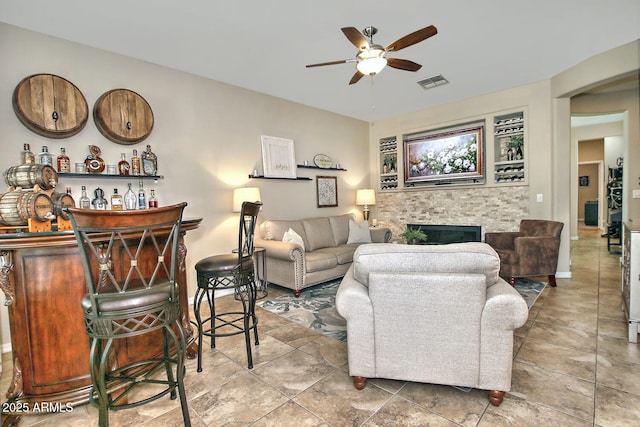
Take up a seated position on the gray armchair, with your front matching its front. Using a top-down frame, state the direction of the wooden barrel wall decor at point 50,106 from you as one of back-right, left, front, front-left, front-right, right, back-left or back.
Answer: left

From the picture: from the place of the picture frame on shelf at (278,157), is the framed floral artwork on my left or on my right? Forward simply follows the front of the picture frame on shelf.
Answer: on my left

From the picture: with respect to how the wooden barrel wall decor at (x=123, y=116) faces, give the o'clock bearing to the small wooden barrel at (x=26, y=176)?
The small wooden barrel is roughly at 2 o'clock from the wooden barrel wall decor.

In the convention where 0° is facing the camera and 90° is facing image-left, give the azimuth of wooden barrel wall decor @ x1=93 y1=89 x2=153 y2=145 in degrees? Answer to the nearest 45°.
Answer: approximately 315°

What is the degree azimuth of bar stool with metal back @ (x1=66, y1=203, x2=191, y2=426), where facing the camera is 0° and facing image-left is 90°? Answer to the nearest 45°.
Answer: approximately 180°

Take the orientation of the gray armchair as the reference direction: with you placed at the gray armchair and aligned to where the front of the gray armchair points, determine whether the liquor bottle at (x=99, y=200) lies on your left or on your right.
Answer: on your left

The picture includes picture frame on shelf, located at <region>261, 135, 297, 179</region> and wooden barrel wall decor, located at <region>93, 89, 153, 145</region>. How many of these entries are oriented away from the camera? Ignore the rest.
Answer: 0

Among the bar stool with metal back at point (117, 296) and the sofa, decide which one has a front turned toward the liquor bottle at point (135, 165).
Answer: the bar stool with metal back

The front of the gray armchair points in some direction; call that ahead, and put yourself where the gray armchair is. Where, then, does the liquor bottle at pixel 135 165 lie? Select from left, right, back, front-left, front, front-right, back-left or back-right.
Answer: left

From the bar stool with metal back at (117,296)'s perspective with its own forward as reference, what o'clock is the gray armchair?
The gray armchair is roughly at 4 o'clock from the bar stool with metal back.

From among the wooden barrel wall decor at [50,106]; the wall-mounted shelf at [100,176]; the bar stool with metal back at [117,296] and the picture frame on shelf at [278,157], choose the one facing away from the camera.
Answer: the bar stool with metal back

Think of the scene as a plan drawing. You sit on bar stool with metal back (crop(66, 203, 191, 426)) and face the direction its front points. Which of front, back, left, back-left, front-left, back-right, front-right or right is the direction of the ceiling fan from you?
right

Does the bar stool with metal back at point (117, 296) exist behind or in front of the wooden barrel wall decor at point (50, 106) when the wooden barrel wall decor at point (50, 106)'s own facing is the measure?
in front

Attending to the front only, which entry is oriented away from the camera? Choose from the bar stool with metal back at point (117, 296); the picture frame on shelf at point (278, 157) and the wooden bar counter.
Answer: the bar stool with metal back

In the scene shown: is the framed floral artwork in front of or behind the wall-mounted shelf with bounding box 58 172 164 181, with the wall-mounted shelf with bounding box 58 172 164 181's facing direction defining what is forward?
in front

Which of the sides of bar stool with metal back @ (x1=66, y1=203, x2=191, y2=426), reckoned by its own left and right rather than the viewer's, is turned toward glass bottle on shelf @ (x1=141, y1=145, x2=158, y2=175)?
front

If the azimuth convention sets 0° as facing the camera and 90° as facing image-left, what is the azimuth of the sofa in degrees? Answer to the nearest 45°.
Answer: approximately 315°

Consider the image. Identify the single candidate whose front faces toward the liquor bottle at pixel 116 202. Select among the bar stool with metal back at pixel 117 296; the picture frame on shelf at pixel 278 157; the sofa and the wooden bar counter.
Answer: the bar stool with metal back

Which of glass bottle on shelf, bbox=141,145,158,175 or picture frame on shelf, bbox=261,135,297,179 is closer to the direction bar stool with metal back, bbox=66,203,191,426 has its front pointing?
the glass bottle on shelf

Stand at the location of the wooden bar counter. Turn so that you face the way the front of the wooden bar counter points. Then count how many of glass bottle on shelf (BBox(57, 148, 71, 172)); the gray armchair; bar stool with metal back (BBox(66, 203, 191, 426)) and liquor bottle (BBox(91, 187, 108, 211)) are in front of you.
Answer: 2

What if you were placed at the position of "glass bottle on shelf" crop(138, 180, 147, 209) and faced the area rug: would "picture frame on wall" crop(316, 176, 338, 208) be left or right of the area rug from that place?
left
